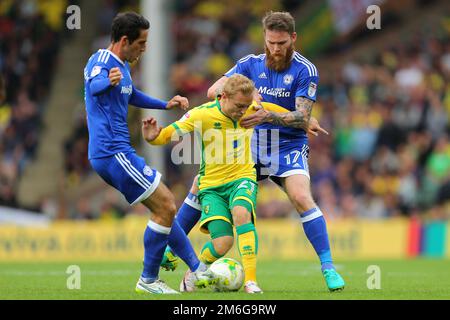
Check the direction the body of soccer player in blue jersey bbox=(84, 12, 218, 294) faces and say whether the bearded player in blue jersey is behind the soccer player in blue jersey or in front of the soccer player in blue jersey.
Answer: in front

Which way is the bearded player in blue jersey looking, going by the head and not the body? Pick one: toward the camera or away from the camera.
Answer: toward the camera

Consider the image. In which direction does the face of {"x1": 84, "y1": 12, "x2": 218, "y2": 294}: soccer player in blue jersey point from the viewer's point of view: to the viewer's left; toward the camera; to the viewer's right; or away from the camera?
to the viewer's right

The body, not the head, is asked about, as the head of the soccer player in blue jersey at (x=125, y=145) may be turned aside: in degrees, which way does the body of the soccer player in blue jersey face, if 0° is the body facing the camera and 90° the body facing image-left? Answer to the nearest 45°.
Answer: approximately 270°

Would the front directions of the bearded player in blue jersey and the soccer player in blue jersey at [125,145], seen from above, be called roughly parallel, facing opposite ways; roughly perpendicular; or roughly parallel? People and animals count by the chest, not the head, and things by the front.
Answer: roughly perpendicular

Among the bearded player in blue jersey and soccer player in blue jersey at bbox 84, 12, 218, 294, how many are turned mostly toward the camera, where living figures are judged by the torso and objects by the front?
1

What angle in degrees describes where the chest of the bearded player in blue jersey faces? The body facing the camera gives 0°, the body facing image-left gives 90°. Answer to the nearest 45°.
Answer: approximately 0°

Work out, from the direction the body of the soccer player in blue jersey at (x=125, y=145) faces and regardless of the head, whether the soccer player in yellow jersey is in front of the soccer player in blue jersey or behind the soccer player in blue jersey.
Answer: in front
